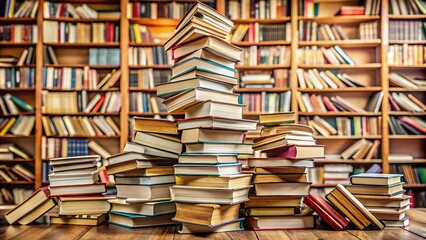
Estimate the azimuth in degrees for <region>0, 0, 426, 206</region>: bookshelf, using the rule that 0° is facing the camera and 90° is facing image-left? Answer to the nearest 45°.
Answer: approximately 0°

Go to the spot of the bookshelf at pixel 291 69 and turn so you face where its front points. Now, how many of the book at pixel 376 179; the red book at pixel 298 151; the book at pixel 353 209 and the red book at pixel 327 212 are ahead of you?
4

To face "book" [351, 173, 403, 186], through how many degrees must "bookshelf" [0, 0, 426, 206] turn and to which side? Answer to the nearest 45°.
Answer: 0° — it already faces it

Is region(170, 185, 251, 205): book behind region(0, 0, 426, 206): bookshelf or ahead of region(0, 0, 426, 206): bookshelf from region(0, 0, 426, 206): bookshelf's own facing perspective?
ahead

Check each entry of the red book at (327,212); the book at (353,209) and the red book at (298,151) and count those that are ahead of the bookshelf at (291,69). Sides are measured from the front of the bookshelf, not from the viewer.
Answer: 3

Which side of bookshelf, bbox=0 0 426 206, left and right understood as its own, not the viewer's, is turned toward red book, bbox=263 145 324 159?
front

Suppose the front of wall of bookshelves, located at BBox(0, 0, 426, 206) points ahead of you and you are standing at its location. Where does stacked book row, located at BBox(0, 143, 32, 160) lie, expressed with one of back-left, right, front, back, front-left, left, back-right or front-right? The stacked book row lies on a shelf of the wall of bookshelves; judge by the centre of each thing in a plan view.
right

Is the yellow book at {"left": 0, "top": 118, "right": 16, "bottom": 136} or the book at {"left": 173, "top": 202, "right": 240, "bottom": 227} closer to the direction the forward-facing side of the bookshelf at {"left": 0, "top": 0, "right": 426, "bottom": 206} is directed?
the book

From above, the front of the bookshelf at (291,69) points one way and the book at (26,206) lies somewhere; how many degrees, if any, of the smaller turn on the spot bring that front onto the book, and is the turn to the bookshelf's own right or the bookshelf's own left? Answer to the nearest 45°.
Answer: approximately 45° to the bookshelf's own right
